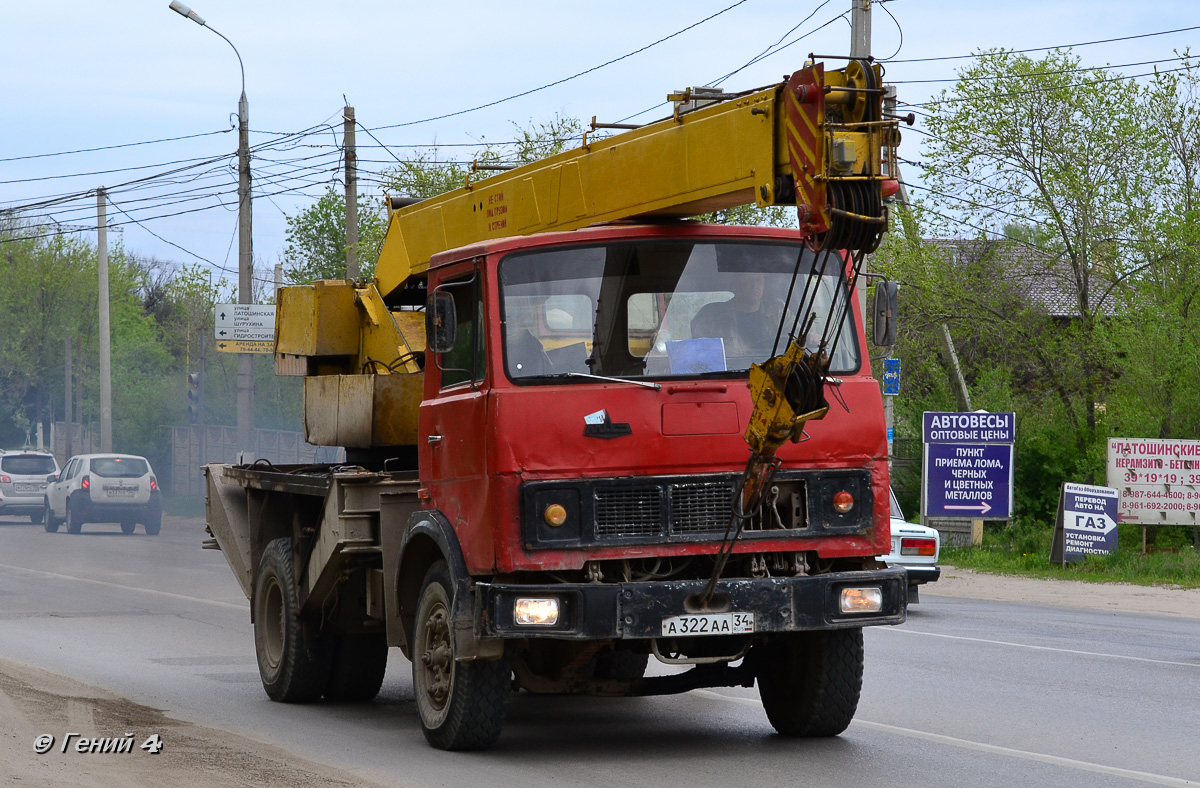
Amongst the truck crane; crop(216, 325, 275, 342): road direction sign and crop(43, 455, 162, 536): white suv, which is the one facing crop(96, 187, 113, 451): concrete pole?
the white suv

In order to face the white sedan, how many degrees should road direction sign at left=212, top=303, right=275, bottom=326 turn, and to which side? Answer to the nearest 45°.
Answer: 0° — it already faces it

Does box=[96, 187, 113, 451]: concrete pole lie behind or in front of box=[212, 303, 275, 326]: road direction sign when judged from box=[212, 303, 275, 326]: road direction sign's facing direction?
behind

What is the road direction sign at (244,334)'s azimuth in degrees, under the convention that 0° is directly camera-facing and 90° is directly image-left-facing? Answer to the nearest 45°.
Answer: approximately 0°

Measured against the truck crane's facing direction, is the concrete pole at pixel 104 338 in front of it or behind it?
behind

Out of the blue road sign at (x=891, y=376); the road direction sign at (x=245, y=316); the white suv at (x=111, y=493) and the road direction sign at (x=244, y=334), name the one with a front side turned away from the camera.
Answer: the white suv

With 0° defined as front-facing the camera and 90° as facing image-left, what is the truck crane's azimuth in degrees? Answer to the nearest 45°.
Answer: approximately 315°

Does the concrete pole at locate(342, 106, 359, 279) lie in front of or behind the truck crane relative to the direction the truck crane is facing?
behind

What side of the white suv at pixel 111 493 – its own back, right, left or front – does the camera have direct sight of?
back

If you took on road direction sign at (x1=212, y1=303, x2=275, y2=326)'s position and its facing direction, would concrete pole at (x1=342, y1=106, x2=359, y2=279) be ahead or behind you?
ahead

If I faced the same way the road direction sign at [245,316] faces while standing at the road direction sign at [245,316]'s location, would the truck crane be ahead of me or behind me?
ahead
